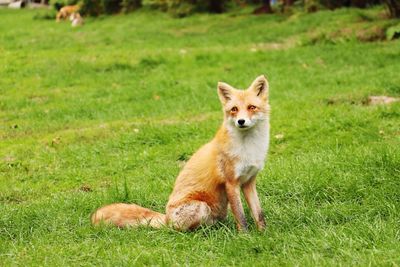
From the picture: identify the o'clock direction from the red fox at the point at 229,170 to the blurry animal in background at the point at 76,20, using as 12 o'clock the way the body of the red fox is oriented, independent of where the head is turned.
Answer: The blurry animal in background is roughly at 7 o'clock from the red fox.

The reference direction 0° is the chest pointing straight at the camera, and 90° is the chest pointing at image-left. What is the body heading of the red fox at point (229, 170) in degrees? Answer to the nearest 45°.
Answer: approximately 315°

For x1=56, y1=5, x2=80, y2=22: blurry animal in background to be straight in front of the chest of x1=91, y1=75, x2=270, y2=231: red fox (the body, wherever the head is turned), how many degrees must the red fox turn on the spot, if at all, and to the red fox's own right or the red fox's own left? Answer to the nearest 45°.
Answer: approximately 135° to the red fox's own left
